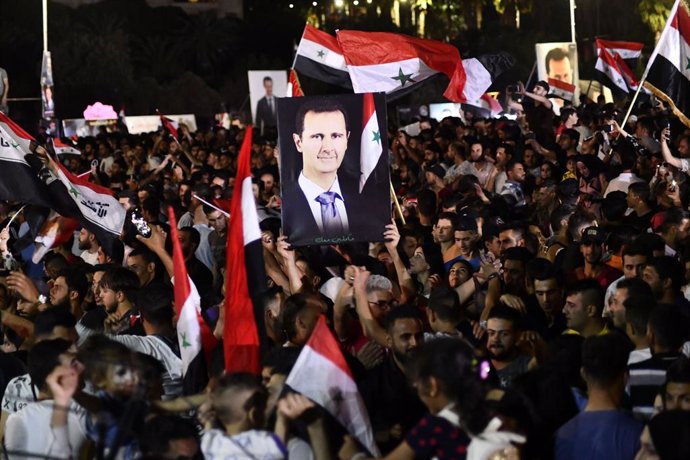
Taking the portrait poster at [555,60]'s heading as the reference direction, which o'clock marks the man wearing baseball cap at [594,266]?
The man wearing baseball cap is roughly at 12 o'clock from the portrait poster.

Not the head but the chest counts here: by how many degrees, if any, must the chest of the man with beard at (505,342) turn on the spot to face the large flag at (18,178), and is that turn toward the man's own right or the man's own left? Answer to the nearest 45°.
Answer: approximately 90° to the man's own right

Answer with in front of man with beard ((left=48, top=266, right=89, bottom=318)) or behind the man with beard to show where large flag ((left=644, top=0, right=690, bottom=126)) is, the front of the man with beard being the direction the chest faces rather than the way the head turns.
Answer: behind

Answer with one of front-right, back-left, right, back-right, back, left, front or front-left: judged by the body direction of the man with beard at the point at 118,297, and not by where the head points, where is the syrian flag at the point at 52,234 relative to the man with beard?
right

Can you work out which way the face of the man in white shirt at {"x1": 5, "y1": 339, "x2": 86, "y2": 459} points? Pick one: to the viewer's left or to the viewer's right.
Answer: to the viewer's right

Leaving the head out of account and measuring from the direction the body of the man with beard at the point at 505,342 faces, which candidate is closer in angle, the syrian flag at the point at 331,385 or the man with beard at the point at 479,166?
the syrian flag
